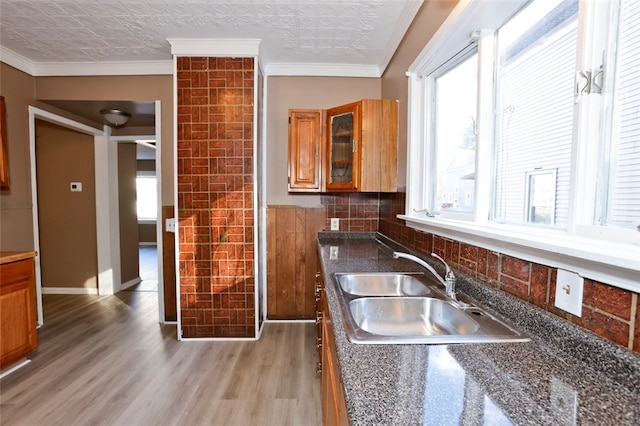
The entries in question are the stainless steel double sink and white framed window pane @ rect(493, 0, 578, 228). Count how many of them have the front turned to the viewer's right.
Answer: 0

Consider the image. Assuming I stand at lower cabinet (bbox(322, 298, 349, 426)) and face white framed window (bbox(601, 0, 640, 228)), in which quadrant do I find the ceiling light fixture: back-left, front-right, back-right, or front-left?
back-left

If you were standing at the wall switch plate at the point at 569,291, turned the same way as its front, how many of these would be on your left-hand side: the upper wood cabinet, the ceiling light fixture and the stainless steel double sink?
0

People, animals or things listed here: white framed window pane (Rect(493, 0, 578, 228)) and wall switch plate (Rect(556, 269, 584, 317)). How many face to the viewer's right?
0

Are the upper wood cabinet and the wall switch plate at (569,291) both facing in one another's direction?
no

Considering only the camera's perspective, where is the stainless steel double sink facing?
facing to the left of the viewer

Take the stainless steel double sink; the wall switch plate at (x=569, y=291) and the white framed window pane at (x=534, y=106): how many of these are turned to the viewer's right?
0

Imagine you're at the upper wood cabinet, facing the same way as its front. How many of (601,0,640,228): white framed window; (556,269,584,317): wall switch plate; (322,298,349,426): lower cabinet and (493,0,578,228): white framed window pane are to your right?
0

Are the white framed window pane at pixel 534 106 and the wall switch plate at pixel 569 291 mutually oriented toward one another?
no

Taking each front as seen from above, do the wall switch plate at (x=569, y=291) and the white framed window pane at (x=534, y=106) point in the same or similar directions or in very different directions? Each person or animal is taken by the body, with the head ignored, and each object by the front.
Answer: same or similar directions

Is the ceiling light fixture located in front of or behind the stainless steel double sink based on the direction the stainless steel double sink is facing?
in front

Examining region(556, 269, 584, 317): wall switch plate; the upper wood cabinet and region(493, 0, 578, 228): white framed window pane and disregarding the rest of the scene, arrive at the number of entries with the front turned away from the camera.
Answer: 0

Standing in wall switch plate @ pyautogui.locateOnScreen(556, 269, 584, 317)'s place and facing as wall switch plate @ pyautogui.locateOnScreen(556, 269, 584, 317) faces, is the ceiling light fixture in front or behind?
in front

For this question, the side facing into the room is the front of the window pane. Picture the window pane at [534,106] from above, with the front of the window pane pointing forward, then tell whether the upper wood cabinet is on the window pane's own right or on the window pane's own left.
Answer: on the window pane's own right

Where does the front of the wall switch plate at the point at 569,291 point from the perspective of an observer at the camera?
facing the viewer and to the left of the viewer
